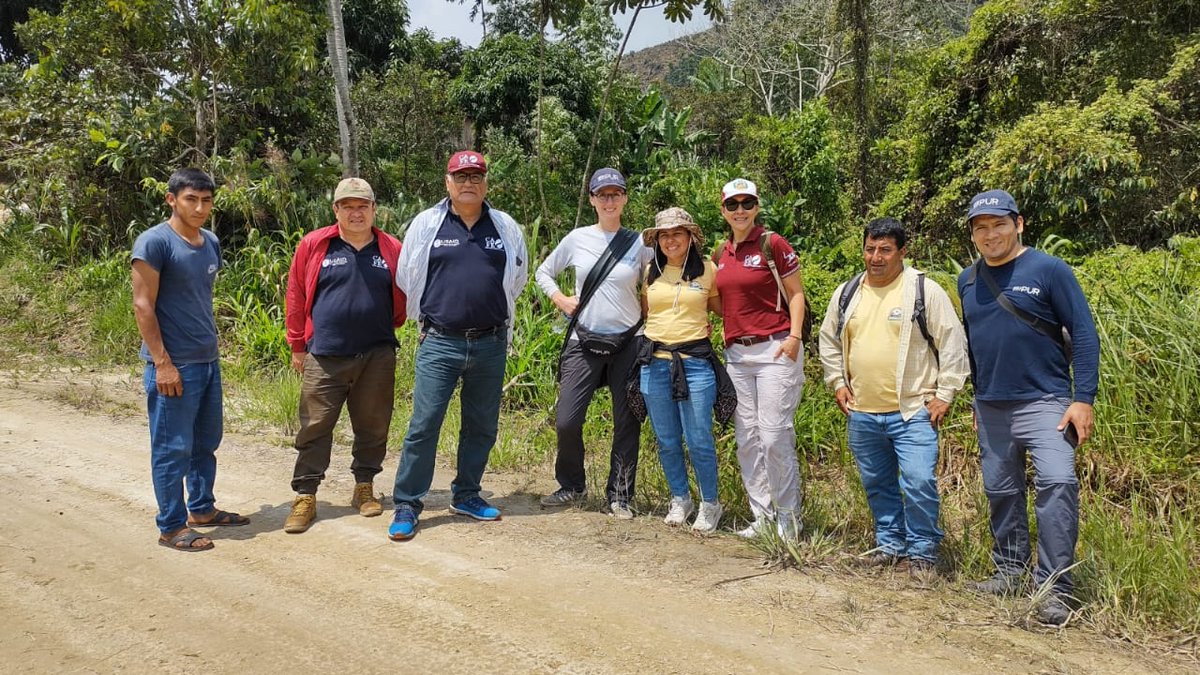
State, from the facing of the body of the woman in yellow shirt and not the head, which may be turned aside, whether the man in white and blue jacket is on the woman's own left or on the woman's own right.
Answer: on the woman's own right

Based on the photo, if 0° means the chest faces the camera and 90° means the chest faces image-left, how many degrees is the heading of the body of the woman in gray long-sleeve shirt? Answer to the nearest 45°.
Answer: approximately 0°

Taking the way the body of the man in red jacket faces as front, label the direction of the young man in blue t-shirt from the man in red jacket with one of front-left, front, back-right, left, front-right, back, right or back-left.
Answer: right

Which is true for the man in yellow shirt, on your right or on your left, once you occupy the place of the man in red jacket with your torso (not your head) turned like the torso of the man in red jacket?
on your left

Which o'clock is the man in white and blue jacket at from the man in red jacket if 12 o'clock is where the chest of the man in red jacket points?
The man in white and blue jacket is roughly at 10 o'clock from the man in red jacket.

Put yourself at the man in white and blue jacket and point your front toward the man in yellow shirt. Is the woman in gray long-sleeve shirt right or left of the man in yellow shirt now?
left

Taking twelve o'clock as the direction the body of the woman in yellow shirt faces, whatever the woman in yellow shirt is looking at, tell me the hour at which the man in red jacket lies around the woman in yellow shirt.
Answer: The man in red jacket is roughly at 3 o'clock from the woman in yellow shirt.

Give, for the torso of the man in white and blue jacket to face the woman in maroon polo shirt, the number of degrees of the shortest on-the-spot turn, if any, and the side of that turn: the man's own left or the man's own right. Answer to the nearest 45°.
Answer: approximately 90° to the man's own left

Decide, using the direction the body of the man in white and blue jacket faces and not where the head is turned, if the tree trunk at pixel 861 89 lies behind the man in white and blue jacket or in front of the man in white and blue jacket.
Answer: behind
